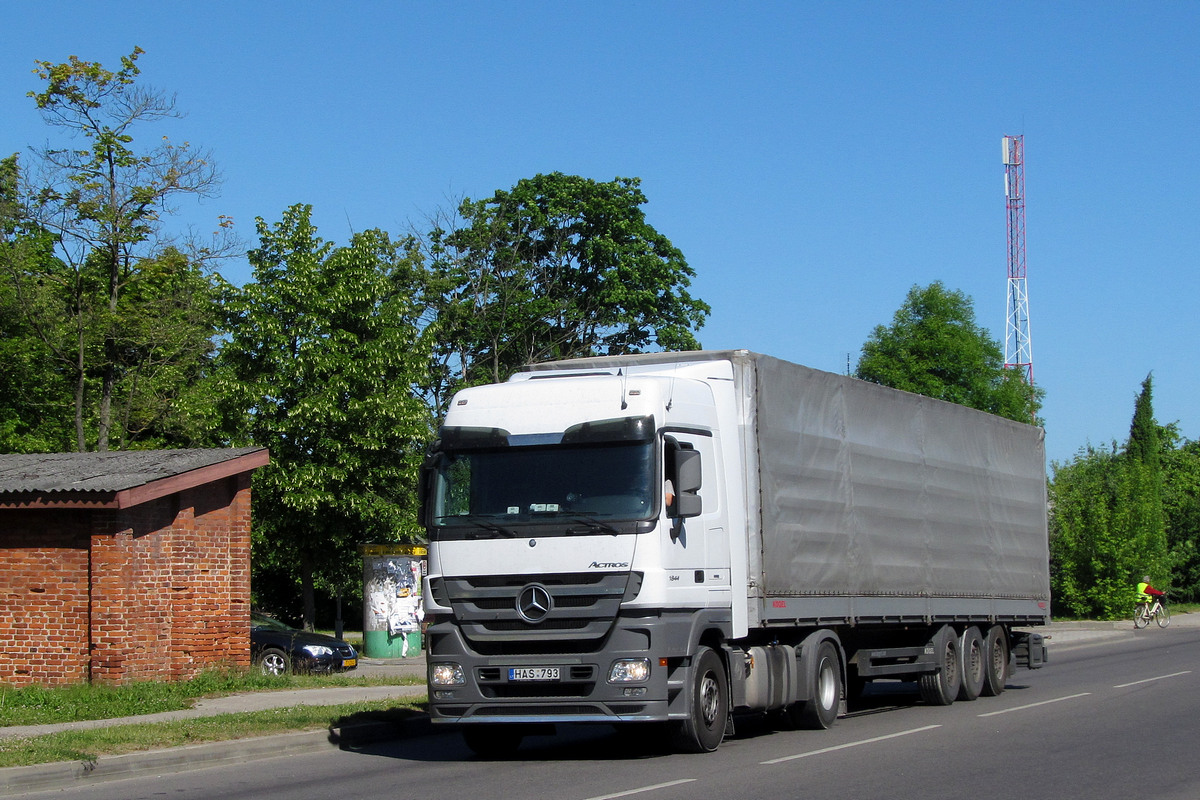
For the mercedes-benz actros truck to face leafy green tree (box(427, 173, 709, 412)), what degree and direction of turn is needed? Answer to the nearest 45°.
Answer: approximately 135° to its right

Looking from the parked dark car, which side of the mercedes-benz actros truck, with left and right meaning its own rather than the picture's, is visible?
right

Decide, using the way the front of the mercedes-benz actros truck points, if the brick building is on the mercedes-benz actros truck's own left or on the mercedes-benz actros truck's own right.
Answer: on the mercedes-benz actros truck's own right

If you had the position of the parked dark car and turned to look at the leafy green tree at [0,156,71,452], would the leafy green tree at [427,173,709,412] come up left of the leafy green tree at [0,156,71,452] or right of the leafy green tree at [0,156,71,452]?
right

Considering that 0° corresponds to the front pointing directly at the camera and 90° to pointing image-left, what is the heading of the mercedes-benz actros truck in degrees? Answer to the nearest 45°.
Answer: approximately 45°

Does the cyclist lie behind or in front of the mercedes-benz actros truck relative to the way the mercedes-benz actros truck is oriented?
behind

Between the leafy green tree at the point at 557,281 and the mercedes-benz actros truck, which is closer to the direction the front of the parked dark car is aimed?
the mercedes-benz actros truck
